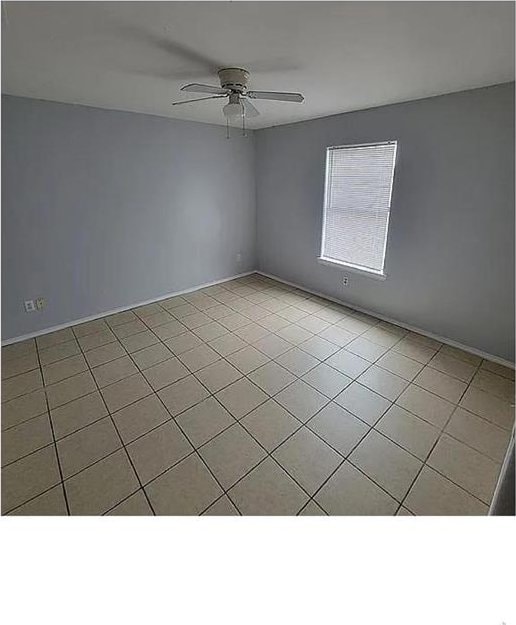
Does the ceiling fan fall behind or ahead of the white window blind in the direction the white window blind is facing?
ahead

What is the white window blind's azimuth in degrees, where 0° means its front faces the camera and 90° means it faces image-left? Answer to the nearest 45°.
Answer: approximately 45°
